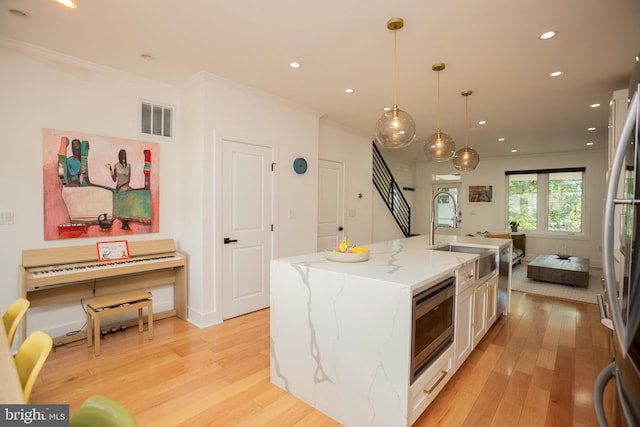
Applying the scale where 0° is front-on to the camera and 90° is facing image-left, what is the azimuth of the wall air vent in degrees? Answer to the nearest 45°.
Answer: approximately 315°

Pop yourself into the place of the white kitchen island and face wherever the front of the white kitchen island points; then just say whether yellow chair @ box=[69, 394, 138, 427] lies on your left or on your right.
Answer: on your right

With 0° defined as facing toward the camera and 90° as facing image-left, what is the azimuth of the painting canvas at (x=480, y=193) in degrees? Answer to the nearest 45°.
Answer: approximately 0°

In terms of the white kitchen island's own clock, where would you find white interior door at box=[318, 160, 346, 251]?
The white interior door is roughly at 7 o'clock from the white kitchen island.
